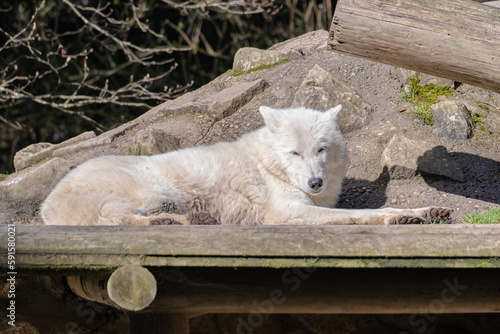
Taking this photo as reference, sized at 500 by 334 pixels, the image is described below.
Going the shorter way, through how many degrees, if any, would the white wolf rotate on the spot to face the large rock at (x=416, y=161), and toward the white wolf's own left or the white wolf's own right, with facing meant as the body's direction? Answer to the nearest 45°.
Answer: approximately 45° to the white wolf's own left

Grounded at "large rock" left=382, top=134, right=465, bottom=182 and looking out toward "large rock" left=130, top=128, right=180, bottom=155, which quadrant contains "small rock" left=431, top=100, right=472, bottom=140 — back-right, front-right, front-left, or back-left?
back-right

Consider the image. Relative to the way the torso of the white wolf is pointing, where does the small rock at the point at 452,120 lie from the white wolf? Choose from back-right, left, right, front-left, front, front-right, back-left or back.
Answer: front-left

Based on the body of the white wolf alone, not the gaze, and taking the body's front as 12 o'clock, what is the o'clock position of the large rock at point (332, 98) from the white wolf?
The large rock is roughly at 10 o'clock from the white wolf.

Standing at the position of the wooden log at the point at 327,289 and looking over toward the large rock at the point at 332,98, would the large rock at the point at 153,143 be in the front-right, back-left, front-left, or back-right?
front-left

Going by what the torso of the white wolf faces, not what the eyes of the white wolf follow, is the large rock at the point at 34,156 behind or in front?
behind

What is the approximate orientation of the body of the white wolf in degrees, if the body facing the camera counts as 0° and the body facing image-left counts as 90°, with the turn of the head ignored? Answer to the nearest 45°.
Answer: approximately 270°

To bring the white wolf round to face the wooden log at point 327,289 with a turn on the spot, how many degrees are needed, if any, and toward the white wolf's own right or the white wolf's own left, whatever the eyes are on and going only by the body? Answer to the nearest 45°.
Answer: approximately 90° to the white wolf's own right

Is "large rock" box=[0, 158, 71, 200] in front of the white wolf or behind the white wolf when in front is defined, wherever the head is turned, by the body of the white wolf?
behind

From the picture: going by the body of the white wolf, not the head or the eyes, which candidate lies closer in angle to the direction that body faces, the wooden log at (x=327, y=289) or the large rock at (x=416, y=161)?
the large rock

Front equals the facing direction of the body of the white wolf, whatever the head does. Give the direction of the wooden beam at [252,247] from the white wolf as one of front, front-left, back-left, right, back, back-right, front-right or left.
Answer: right

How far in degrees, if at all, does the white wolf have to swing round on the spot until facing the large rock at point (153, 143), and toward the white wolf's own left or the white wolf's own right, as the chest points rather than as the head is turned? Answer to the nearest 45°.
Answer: approximately 135° to the white wolf's own left

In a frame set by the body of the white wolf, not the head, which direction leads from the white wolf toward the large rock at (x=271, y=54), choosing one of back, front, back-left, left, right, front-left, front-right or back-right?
left

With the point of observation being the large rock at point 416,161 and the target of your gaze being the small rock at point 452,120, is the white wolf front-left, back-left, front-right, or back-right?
back-left
